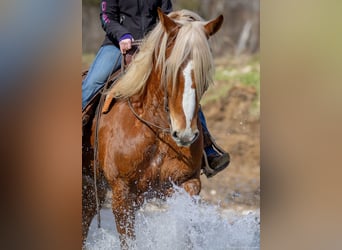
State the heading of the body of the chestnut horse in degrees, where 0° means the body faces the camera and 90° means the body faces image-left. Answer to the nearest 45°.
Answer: approximately 315°

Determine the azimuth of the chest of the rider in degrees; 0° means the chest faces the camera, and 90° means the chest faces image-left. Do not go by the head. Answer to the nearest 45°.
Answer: approximately 315°
